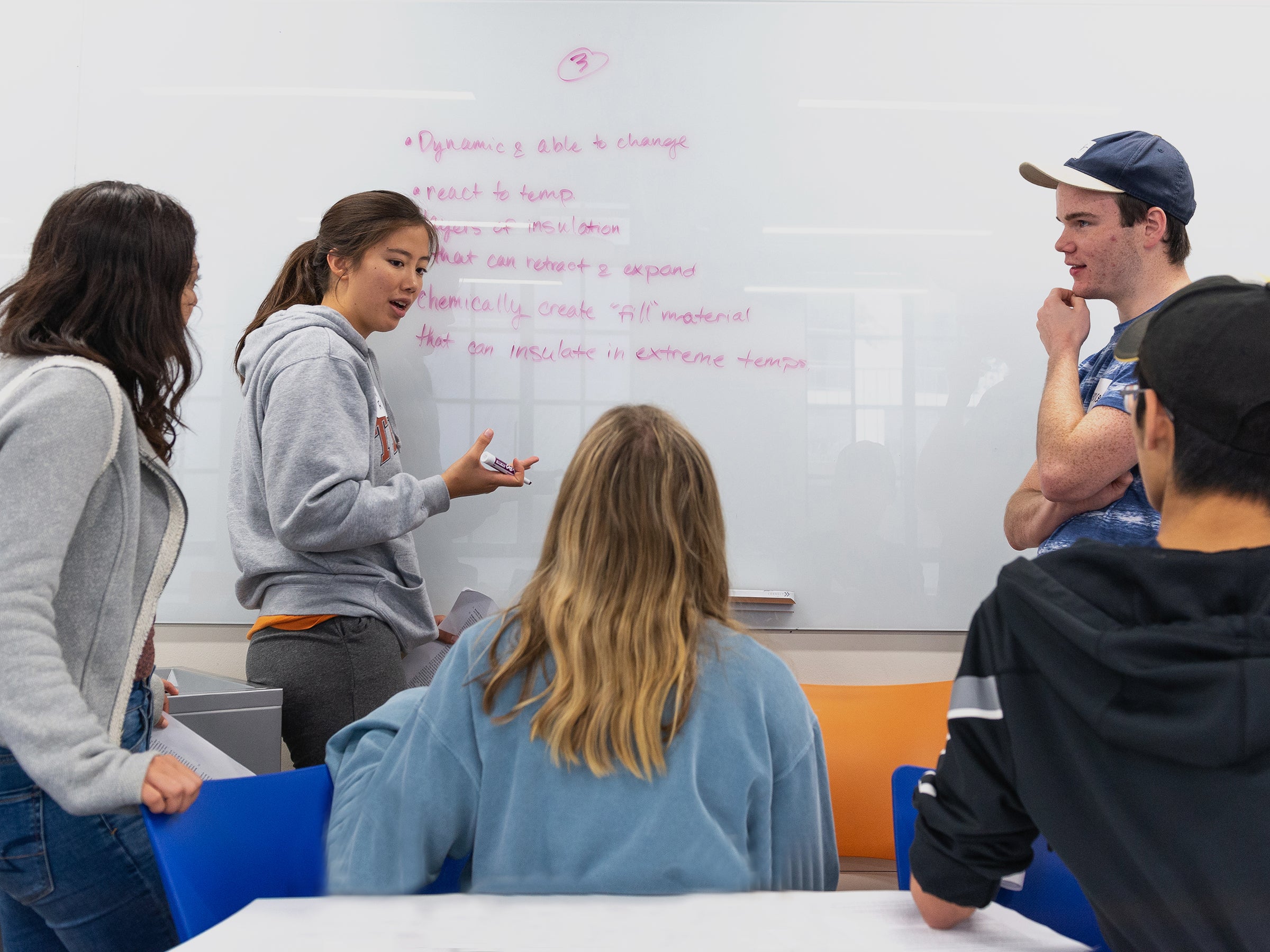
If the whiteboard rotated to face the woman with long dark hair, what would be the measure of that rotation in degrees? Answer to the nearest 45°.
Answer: approximately 45° to its right

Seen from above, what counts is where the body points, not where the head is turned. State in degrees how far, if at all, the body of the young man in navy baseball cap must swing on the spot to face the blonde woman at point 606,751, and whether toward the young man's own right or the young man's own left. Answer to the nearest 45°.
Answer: approximately 45° to the young man's own left

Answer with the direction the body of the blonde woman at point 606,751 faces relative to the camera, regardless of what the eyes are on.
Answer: away from the camera

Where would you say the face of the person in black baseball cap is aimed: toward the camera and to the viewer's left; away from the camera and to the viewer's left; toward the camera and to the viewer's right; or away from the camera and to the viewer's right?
away from the camera and to the viewer's left

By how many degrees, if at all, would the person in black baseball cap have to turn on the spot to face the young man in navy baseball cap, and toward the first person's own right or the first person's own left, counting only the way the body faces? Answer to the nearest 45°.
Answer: approximately 45° to the first person's own right

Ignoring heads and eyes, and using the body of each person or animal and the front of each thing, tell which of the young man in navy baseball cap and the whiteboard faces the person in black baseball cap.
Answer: the whiteboard

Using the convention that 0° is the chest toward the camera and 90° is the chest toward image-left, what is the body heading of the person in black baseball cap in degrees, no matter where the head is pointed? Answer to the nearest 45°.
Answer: approximately 135°
